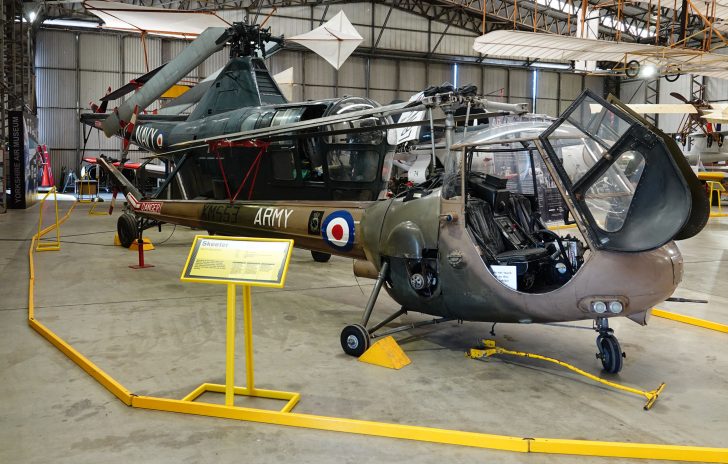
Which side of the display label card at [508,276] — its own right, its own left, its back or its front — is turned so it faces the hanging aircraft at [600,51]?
back

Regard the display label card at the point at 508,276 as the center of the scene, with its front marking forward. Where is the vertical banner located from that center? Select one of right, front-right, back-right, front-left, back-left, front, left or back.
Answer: back-right

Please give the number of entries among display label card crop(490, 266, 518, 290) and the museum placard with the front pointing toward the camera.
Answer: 2

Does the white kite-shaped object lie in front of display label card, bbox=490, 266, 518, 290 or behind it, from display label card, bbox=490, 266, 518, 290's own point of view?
behind

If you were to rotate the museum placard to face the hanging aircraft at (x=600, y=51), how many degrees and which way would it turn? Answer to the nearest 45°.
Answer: approximately 135° to its left

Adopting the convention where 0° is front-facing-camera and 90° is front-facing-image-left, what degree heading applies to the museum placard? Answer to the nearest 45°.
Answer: approximately 0°

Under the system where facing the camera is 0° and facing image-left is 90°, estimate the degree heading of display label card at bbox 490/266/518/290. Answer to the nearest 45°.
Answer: approximately 0°

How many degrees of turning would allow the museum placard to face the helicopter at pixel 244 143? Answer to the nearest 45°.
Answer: approximately 180°
